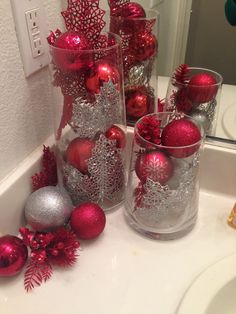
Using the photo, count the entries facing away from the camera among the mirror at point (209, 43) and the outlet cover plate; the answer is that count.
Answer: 0

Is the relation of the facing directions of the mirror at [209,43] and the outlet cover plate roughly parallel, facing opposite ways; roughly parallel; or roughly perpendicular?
roughly perpendicular

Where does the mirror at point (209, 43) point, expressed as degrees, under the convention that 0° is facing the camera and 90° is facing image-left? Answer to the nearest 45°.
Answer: approximately 0°

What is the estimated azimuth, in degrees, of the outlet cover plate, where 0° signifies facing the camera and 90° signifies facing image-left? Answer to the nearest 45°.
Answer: approximately 315°
